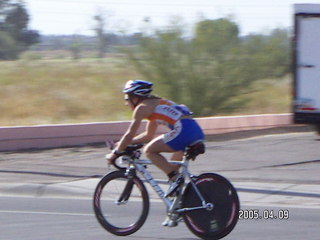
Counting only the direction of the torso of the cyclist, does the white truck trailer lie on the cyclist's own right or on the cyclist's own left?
on the cyclist's own right

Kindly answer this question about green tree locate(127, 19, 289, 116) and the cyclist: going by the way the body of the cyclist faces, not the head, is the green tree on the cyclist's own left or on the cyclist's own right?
on the cyclist's own right

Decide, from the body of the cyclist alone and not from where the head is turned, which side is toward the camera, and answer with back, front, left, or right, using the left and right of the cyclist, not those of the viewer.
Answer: left

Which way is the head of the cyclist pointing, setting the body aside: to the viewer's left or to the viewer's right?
to the viewer's left

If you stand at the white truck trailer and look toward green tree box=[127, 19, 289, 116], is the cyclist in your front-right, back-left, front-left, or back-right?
back-left
